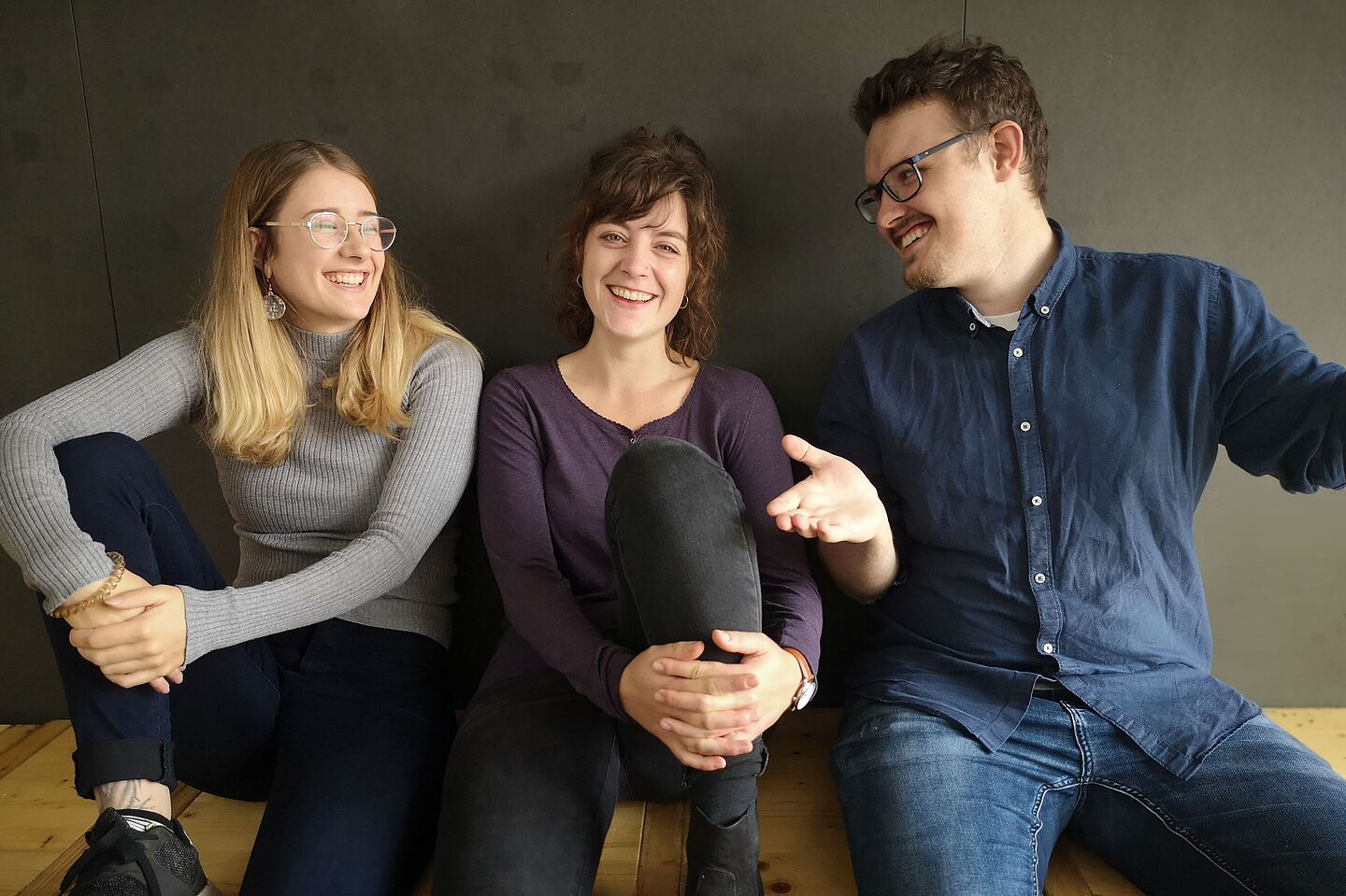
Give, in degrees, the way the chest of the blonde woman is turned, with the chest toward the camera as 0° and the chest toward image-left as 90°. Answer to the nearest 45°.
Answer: approximately 0°

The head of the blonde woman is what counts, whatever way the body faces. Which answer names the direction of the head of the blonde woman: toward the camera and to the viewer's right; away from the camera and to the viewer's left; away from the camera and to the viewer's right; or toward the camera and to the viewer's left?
toward the camera and to the viewer's right

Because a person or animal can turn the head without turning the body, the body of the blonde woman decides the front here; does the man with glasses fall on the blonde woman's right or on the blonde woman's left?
on the blonde woman's left

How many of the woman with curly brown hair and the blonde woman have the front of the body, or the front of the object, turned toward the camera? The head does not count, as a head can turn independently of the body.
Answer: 2

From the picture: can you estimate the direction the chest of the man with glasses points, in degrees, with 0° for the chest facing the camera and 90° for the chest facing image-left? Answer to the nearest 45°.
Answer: approximately 0°

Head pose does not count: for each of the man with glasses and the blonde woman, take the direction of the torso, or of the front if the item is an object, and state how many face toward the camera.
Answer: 2
